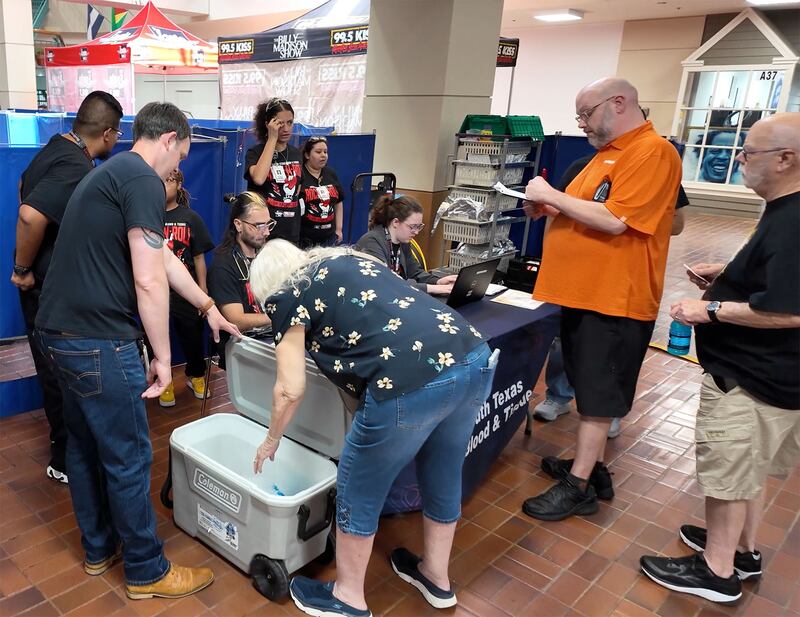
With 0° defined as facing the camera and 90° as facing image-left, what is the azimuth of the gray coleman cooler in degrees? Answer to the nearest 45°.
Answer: approximately 45°

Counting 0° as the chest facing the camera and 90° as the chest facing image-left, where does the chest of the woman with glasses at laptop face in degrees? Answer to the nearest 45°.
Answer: approximately 315°

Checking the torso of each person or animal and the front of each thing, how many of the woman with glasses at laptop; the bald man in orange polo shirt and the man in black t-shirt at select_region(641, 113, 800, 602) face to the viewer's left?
2

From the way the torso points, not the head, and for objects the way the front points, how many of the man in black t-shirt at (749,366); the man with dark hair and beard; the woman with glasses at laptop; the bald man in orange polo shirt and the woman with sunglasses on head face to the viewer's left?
2

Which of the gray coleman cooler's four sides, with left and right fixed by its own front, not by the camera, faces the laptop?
back

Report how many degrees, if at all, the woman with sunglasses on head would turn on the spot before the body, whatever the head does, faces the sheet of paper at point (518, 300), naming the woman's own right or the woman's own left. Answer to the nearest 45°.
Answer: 0° — they already face it

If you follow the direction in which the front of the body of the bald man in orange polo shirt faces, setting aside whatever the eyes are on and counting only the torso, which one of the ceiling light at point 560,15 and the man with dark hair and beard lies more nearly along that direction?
the man with dark hair and beard

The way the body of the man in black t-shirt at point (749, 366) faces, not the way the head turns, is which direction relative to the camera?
to the viewer's left

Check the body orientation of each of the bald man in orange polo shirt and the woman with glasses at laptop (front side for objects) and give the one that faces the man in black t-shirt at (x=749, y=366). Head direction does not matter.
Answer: the woman with glasses at laptop

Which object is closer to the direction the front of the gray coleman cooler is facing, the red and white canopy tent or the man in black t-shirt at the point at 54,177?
the man in black t-shirt

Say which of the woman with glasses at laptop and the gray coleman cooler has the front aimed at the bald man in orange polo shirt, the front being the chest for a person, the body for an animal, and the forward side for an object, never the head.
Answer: the woman with glasses at laptop

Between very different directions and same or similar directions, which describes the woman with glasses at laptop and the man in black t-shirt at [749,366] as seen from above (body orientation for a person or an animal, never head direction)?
very different directions

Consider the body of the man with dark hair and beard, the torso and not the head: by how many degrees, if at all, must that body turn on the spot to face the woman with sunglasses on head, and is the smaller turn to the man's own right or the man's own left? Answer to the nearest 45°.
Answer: approximately 135° to the man's own left

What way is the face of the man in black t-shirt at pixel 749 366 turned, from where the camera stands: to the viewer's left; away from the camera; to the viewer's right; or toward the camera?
to the viewer's left
